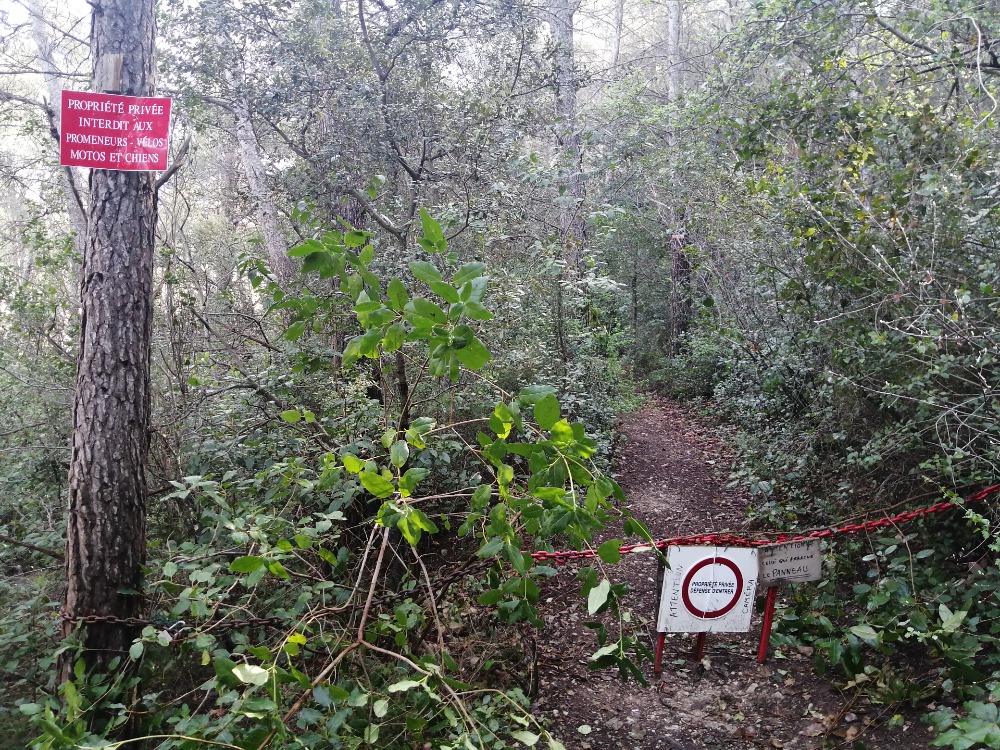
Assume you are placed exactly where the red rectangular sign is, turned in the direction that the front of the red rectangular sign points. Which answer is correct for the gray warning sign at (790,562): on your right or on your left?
on your left

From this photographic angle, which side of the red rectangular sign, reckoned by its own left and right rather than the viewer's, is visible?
front

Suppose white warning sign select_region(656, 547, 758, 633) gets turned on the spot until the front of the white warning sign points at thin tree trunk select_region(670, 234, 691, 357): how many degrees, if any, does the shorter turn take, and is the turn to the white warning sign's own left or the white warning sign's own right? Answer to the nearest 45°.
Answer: approximately 180°

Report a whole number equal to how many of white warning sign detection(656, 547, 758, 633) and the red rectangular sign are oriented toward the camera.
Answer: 2

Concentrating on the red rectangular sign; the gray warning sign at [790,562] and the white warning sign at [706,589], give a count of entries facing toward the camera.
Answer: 3

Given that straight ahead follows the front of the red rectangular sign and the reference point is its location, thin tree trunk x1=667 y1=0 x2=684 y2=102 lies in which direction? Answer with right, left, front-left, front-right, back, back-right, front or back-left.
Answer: back-left

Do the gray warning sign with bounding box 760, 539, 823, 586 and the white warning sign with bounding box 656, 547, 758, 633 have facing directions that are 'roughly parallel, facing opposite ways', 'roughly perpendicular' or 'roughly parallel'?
roughly parallel

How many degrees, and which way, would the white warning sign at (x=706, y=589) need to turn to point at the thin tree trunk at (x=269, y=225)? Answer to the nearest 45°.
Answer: approximately 135° to its right

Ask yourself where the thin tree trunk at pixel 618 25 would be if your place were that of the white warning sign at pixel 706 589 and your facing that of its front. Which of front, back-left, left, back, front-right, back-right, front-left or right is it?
back

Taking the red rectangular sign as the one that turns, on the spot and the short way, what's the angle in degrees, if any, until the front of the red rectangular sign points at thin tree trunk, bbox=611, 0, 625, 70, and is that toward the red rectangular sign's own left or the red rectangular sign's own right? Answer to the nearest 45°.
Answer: approximately 135° to the red rectangular sign's own left

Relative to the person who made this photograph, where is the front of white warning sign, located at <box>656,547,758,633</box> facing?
facing the viewer
